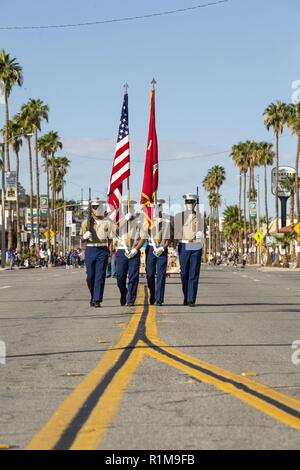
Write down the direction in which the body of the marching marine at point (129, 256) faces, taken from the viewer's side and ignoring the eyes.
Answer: toward the camera

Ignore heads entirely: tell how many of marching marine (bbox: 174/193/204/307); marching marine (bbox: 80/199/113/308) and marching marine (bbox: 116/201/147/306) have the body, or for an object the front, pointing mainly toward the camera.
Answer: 3

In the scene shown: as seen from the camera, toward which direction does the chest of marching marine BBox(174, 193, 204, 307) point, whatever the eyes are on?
toward the camera

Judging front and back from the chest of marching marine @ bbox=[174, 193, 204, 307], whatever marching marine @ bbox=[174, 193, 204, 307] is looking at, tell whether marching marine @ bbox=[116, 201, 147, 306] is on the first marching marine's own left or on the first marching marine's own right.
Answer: on the first marching marine's own right

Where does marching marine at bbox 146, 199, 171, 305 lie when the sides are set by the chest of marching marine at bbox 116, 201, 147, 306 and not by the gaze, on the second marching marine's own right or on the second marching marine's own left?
on the second marching marine's own left

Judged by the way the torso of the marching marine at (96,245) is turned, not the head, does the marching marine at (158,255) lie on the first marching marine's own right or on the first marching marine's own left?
on the first marching marine's own left

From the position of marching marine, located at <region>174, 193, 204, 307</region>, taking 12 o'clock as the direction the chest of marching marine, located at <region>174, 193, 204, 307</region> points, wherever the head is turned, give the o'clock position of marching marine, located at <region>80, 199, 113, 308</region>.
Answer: marching marine, located at <region>80, 199, 113, 308</region> is roughly at 3 o'clock from marching marine, located at <region>174, 193, 204, 307</region>.

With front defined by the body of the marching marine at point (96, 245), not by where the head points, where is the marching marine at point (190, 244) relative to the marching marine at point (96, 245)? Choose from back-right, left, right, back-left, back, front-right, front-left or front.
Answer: left
